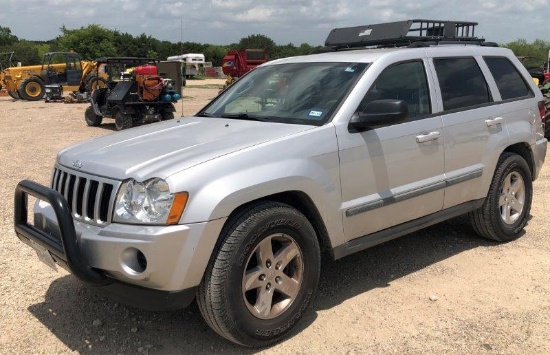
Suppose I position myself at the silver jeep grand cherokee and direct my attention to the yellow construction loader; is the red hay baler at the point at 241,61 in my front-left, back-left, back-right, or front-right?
front-right

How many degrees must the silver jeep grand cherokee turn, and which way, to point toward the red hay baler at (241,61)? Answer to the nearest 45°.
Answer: approximately 135° to its right

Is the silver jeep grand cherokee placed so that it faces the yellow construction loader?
no

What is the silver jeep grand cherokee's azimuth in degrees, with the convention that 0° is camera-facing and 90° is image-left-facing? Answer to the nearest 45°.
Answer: approximately 45°
